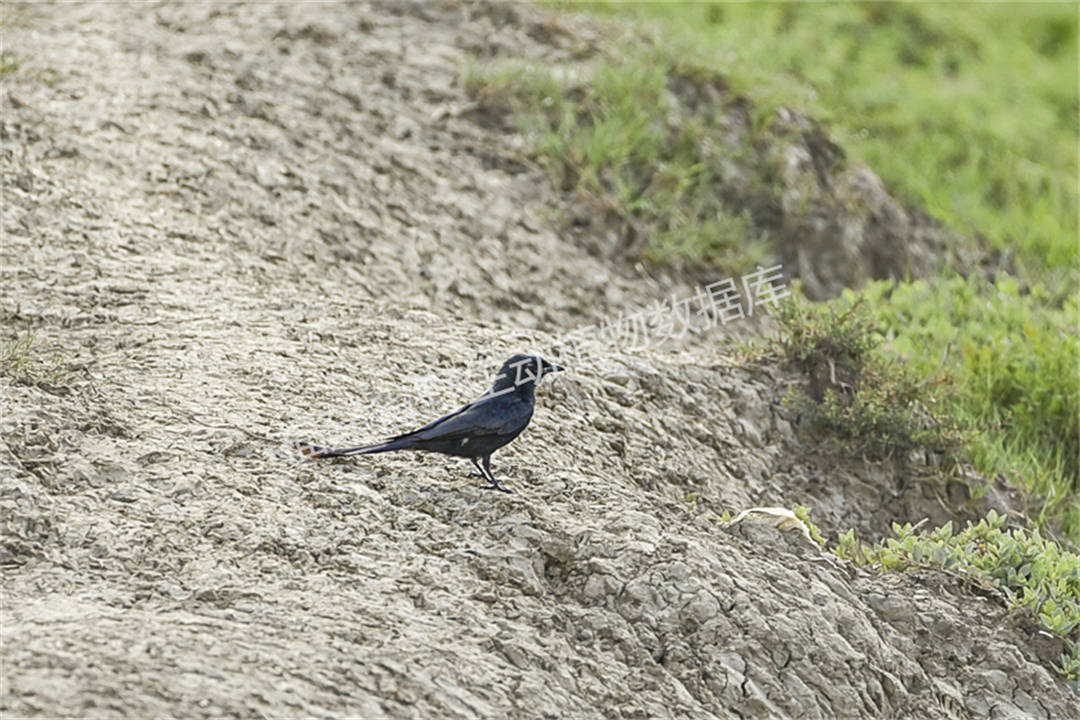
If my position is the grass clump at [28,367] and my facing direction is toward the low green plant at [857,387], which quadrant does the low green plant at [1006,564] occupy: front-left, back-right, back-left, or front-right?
front-right

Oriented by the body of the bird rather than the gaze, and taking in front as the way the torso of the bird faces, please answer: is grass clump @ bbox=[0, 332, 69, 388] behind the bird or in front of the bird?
behind

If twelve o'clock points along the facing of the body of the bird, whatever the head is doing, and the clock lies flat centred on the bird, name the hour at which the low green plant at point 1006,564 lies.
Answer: The low green plant is roughly at 12 o'clock from the bird.

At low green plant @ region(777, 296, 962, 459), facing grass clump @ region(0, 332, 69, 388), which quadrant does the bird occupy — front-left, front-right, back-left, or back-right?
front-left

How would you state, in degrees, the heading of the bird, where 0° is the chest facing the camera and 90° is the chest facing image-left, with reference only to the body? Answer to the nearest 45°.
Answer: approximately 270°

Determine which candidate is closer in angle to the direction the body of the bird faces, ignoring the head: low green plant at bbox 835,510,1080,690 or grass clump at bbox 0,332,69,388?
the low green plant

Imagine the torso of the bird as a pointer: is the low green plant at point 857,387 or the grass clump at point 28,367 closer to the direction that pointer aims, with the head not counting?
the low green plant

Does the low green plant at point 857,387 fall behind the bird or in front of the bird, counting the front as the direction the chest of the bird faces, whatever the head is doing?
in front
